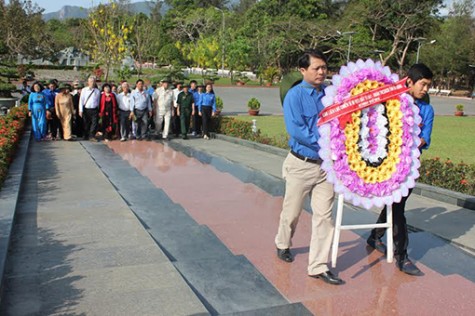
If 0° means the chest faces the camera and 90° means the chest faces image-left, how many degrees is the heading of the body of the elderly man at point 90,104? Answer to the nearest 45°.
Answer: approximately 0°

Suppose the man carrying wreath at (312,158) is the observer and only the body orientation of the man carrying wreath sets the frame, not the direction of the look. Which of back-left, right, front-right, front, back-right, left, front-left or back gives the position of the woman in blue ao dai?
back

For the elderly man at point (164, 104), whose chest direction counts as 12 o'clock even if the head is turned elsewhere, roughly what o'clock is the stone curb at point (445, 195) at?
The stone curb is roughly at 11 o'clock from the elderly man.

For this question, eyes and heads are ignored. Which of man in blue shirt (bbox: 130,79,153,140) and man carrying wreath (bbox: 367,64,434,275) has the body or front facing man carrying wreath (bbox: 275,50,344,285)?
the man in blue shirt

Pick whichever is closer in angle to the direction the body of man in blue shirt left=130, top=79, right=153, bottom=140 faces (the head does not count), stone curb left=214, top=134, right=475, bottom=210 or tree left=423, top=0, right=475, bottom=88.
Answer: the stone curb

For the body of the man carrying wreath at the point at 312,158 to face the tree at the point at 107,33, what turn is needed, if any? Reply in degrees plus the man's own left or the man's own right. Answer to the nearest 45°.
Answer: approximately 180°

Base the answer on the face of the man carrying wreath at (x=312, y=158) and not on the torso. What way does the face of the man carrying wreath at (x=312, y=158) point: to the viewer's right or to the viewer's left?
to the viewer's right

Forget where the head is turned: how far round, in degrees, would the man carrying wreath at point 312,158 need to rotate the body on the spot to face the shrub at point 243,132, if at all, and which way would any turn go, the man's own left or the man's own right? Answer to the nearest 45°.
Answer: approximately 135° to the man's own left

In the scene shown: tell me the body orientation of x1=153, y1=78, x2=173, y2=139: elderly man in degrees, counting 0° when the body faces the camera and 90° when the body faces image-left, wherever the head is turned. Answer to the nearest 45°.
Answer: approximately 0°

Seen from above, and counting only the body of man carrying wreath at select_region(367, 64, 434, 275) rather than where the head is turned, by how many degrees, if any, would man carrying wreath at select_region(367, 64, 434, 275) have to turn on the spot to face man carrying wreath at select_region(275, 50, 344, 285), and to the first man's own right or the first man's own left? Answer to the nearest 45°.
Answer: approximately 90° to the first man's own right

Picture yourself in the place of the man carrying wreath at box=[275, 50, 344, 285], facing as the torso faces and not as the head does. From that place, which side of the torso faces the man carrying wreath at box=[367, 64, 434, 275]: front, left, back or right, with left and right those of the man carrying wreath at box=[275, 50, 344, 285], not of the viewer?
left
